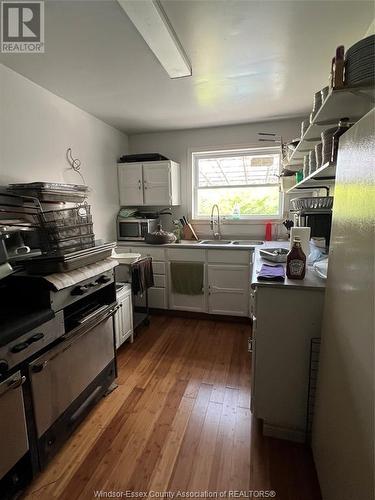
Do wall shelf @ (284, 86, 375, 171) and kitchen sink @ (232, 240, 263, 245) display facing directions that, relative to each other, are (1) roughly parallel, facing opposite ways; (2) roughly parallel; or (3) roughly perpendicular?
roughly perpendicular

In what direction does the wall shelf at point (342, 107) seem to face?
to the viewer's left

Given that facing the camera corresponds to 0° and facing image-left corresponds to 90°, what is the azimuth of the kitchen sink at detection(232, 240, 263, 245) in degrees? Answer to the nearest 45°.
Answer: approximately 0°

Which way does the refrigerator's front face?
to the viewer's left

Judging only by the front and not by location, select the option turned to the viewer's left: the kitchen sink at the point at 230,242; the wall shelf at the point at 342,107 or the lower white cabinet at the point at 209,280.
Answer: the wall shelf

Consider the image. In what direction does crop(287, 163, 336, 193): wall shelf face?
to the viewer's left

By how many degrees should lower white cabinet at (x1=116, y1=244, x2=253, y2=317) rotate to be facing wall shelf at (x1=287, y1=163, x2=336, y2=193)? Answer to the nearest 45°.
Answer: approximately 45° to its left

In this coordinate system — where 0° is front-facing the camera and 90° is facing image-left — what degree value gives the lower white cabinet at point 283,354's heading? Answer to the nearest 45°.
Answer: approximately 90°
